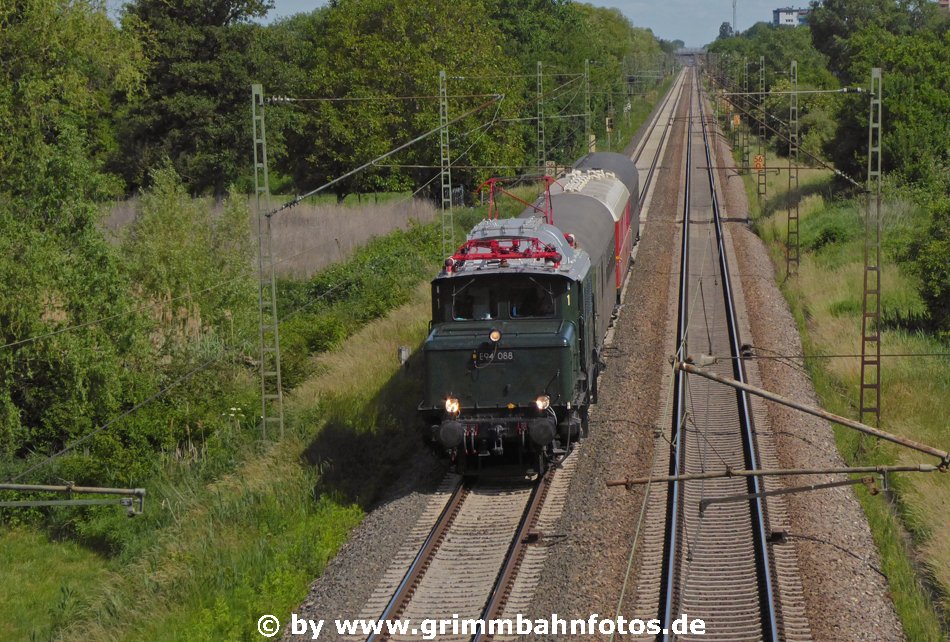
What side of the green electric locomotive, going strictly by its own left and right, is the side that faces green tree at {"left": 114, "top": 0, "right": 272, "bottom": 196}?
back

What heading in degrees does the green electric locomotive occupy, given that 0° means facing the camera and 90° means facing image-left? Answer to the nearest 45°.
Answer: approximately 0°

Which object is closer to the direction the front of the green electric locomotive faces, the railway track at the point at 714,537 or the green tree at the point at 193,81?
the railway track

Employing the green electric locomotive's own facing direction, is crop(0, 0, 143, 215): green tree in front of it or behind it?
behind

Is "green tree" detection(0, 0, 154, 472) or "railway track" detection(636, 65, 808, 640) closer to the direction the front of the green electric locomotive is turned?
the railway track

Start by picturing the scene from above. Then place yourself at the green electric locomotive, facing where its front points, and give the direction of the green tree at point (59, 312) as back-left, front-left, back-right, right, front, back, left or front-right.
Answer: back-right
